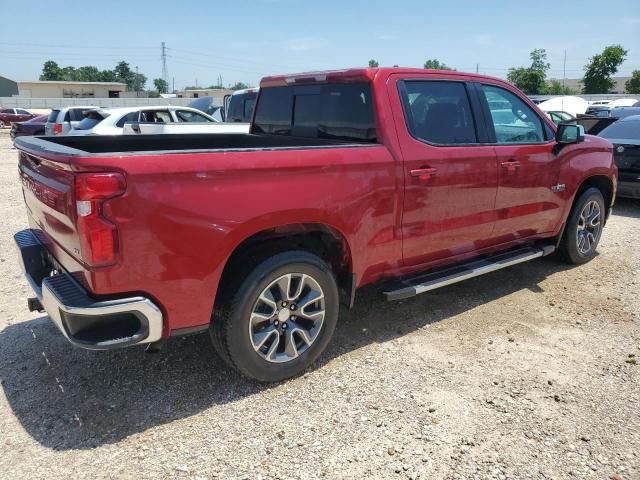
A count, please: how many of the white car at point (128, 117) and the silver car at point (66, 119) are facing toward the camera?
0

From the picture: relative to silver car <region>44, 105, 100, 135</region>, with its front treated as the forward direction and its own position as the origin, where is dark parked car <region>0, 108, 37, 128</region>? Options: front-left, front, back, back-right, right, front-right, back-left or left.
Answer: front-left

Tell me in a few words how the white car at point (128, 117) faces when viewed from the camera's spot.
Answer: facing away from the viewer and to the right of the viewer

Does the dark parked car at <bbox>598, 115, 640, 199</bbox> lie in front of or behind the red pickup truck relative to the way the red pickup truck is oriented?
in front

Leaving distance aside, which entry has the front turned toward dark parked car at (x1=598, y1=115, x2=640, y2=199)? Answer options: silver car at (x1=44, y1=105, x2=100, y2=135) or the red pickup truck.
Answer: the red pickup truck

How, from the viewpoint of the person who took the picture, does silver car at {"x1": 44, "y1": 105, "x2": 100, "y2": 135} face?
facing away from the viewer and to the right of the viewer

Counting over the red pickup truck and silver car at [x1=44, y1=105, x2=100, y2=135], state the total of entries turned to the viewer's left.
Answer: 0

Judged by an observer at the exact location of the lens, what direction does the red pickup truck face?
facing away from the viewer and to the right of the viewer
